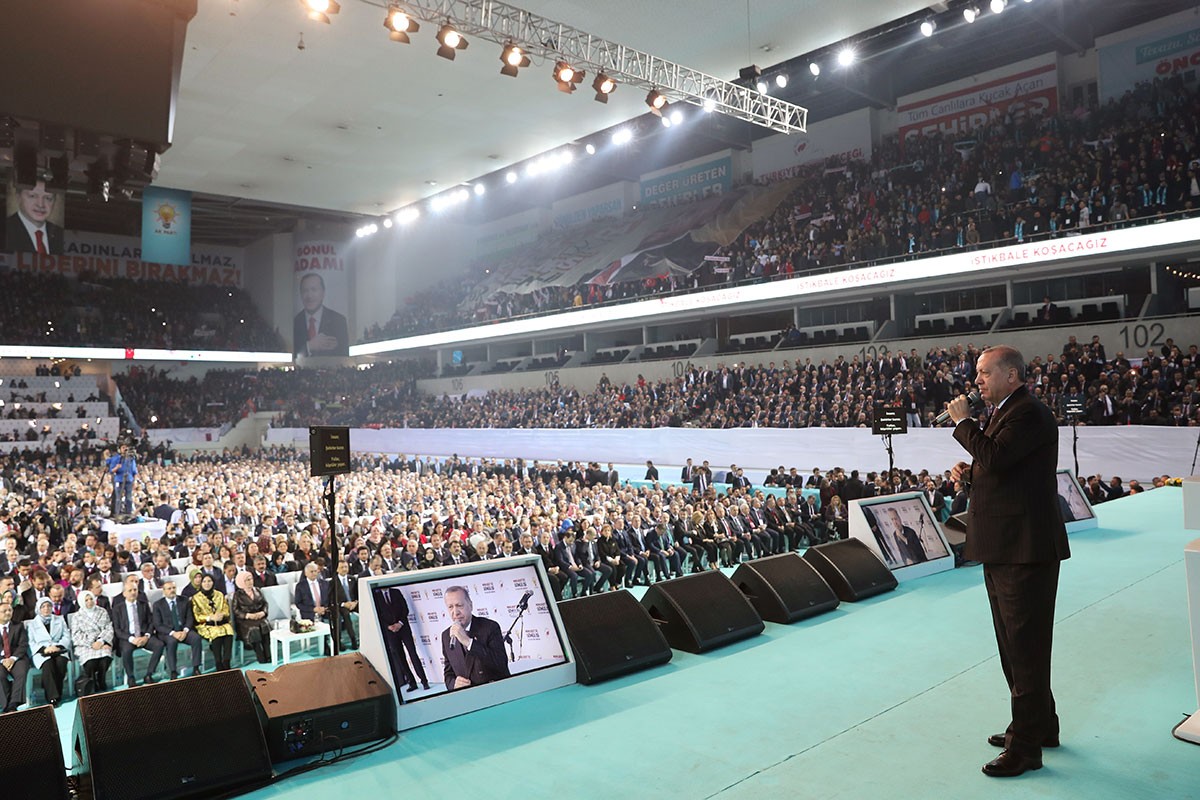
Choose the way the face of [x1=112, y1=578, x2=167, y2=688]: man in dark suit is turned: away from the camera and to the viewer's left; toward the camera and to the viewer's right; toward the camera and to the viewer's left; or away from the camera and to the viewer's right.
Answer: toward the camera and to the viewer's right

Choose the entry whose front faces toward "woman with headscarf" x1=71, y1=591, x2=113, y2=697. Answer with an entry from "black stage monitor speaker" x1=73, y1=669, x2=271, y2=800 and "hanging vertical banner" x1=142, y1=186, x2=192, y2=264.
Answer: the hanging vertical banner

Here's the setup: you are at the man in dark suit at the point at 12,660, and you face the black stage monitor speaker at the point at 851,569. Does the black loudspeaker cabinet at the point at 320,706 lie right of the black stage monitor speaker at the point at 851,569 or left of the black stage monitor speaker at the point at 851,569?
right

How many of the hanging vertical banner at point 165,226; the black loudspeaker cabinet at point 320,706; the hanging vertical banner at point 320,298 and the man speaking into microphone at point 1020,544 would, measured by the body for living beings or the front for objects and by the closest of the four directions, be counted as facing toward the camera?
2

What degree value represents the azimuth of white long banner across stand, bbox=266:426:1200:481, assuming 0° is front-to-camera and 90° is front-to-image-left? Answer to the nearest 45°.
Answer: approximately 45°

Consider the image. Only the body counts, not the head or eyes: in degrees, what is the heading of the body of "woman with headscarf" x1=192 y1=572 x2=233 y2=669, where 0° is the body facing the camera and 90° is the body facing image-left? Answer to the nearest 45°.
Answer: approximately 315°

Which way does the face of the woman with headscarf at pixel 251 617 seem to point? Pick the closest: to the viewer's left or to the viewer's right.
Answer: to the viewer's right

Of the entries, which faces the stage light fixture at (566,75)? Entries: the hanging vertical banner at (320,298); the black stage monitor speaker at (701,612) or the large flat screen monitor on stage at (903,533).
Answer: the hanging vertical banner

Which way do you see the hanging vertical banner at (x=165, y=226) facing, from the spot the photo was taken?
facing the viewer

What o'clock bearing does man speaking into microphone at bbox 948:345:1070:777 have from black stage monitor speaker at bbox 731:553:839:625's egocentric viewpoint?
The man speaking into microphone is roughly at 1 o'clock from the black stage monitor speaker.

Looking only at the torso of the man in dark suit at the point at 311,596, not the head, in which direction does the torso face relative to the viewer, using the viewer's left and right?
facing the viewer and to the right of the viewer

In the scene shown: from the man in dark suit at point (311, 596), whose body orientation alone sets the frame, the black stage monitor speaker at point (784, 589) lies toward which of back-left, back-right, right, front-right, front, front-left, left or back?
front

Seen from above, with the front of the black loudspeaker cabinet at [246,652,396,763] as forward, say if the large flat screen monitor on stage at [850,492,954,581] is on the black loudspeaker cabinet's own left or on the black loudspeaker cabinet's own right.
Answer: on the black loudspeaker cabinet's own right

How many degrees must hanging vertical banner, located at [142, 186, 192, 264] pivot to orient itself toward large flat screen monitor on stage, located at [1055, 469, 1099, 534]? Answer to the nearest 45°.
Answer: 0° — it already faces it

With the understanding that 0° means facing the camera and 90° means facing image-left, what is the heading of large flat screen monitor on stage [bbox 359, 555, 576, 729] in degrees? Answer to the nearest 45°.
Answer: approximately 315°

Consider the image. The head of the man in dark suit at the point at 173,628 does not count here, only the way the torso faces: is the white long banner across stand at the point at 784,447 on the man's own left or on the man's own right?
on the man's own left

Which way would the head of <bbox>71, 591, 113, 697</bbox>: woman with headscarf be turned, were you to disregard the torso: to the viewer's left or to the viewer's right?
to the viewer's right

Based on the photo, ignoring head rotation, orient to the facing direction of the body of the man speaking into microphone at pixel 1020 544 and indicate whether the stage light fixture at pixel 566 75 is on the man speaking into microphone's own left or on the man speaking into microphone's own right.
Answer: on the man speaking into microphone's own right
